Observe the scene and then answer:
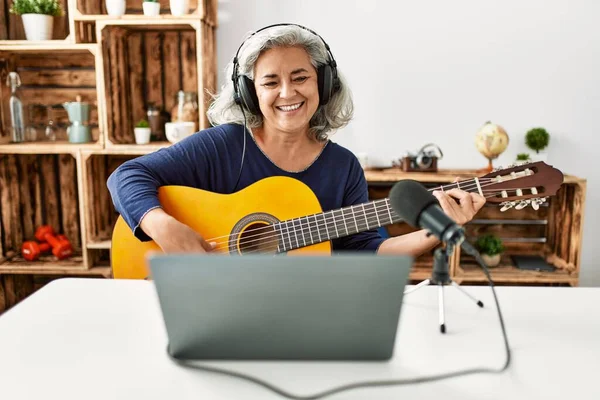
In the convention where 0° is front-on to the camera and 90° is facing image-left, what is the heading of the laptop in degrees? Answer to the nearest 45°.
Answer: approximately 180°

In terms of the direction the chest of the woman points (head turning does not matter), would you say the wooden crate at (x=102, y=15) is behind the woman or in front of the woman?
behind

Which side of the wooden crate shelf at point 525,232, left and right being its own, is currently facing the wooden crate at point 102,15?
right

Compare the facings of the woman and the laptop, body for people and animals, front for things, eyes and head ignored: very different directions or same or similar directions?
very different directions

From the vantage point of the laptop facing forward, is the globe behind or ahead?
ahead

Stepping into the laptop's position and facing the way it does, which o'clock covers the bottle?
The bottle is roughly at 11 o'clock from the laptop.

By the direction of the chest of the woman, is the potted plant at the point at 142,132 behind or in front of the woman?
behind

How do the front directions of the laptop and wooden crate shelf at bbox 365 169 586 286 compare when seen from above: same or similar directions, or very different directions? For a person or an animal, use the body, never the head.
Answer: very different directions

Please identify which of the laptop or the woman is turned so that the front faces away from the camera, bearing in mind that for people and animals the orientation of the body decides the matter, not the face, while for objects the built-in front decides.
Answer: the laptop

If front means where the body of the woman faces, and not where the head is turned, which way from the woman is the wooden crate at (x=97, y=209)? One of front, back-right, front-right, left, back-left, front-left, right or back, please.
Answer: back-right

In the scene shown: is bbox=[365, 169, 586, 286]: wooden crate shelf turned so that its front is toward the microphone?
yes

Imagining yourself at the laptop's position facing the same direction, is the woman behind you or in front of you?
in front

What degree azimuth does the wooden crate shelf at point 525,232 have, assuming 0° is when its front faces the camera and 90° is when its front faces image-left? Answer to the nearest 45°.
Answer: approximately 0°
